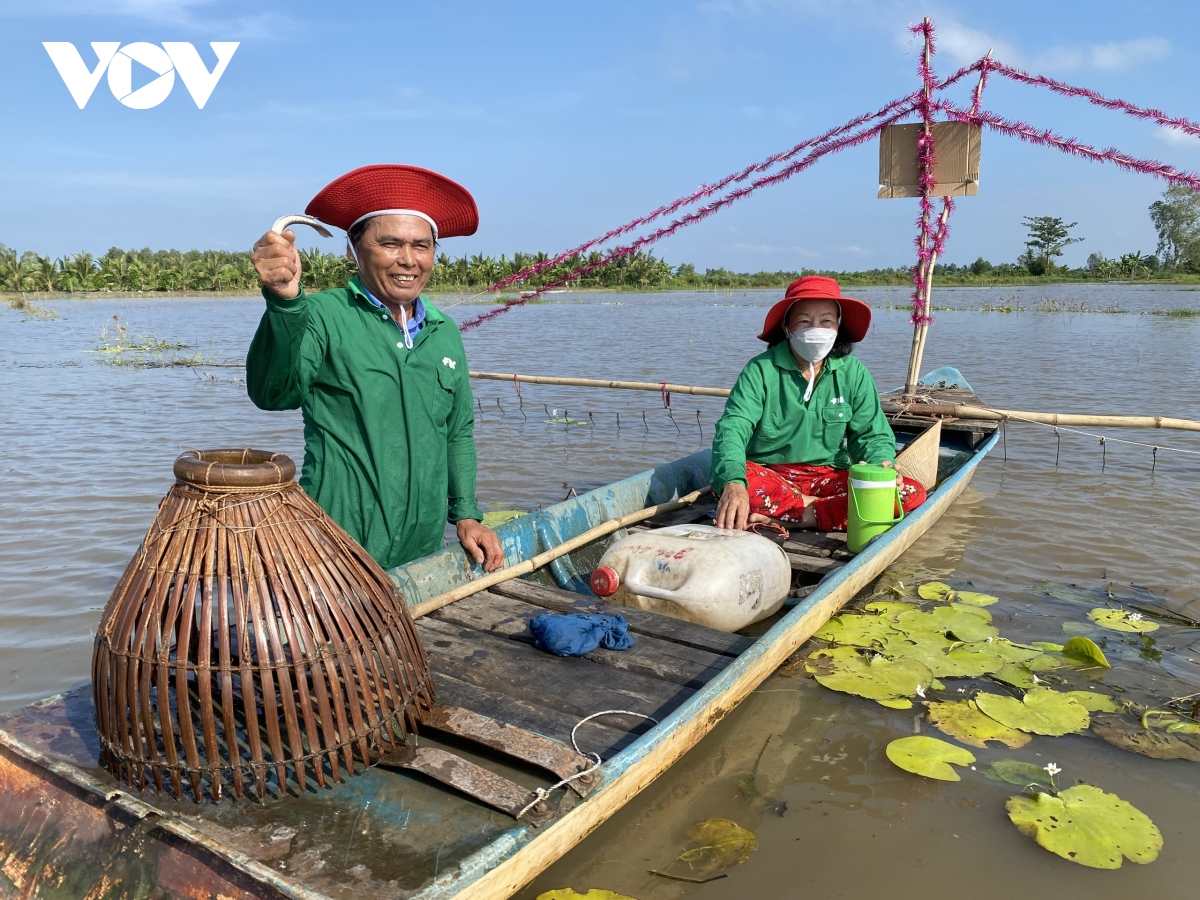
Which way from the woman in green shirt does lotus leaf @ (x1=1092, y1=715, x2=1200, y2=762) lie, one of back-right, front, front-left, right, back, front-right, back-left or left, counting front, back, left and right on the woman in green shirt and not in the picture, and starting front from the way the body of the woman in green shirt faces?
front-left

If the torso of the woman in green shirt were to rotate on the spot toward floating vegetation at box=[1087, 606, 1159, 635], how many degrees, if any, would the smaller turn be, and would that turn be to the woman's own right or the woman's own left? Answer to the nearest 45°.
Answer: approximately 90° to the woman's own left

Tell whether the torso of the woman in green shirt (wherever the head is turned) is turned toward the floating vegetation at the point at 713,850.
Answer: yes

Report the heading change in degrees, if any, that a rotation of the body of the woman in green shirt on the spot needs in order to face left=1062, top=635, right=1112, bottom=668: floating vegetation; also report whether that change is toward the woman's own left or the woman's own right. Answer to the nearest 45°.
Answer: approximately 45° to the woman's own left

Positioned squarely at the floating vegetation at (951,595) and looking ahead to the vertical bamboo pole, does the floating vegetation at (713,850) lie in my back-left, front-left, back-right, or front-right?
back-left
